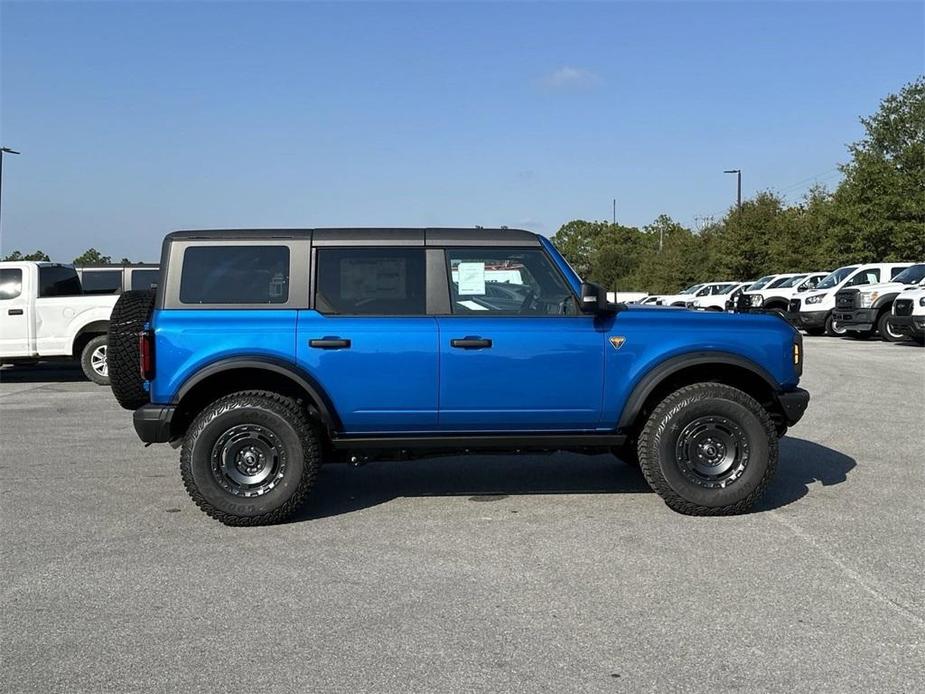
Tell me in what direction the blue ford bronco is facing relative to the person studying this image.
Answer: facing to the right of the viewer

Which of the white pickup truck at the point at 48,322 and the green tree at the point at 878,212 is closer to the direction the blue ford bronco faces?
the green tree

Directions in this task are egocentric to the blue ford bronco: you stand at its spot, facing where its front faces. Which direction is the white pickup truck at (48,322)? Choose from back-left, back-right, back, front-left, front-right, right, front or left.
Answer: back-left

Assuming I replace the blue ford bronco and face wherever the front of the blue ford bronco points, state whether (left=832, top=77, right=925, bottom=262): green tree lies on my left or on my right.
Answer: on my left

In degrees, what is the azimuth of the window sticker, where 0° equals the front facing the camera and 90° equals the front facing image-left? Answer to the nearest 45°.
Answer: approximately 0°

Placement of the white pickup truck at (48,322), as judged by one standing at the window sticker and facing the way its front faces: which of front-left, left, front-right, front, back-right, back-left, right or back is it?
back-right

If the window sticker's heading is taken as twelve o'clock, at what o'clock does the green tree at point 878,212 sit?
The green tree is roughly at 7 o'clock from the window sticker.
